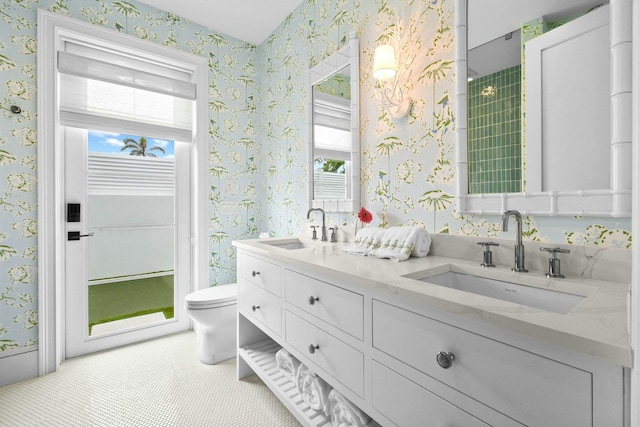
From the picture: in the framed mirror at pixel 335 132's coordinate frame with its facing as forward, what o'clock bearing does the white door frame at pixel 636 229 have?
The white door frame is roughly at 10 o'clock from the framed mirror.

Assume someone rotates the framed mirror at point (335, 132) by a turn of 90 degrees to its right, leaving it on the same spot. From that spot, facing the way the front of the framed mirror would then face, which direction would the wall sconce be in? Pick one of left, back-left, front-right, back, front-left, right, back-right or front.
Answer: back

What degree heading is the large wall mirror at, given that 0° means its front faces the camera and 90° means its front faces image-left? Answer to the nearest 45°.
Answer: approximately 45°

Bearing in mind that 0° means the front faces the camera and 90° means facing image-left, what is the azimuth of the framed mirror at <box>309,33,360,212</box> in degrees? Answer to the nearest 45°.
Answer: approximately 45°

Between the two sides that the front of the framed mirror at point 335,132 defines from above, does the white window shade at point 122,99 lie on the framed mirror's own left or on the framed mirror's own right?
on the framed mirror's own right

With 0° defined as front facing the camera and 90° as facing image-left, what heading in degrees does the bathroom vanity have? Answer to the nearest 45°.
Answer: approximately 45°
